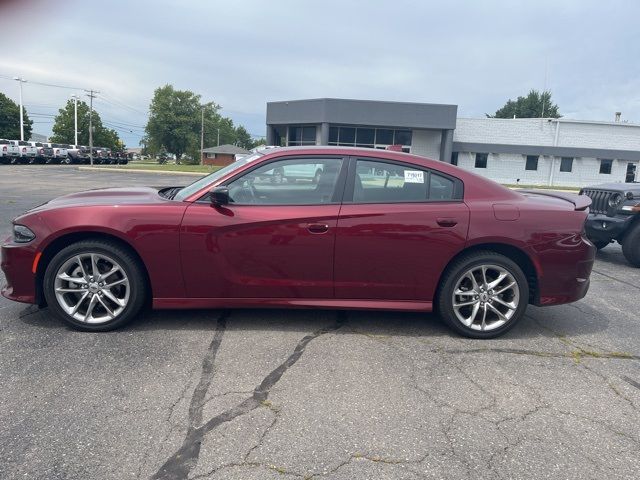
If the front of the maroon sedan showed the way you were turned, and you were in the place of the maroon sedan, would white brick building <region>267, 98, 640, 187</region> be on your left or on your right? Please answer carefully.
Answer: on your right

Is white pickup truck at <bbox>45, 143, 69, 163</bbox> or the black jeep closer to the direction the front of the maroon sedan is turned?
the white pickup truck

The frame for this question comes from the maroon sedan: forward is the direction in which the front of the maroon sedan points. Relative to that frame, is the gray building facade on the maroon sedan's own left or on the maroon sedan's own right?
on the maroon sedan's own right

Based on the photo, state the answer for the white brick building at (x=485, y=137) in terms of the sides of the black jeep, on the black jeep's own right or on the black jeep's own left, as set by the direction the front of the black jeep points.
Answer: on the black jeep's own right

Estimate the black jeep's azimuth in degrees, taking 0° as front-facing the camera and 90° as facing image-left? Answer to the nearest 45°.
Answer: approximately 45°

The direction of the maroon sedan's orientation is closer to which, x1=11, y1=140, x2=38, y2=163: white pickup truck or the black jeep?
the white pickup truck

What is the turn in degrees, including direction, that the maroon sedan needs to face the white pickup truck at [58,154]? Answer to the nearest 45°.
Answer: approximately 45° to its right

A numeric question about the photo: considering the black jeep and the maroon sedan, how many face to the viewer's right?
0

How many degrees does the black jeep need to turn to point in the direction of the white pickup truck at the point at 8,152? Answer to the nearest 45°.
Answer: approximately 45° to its right

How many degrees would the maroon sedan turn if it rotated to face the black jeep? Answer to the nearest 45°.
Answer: approximately 135° to its right

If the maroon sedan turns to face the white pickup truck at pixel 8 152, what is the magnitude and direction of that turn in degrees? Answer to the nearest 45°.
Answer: approximately 45° to its right

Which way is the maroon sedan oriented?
to the viewer's left
